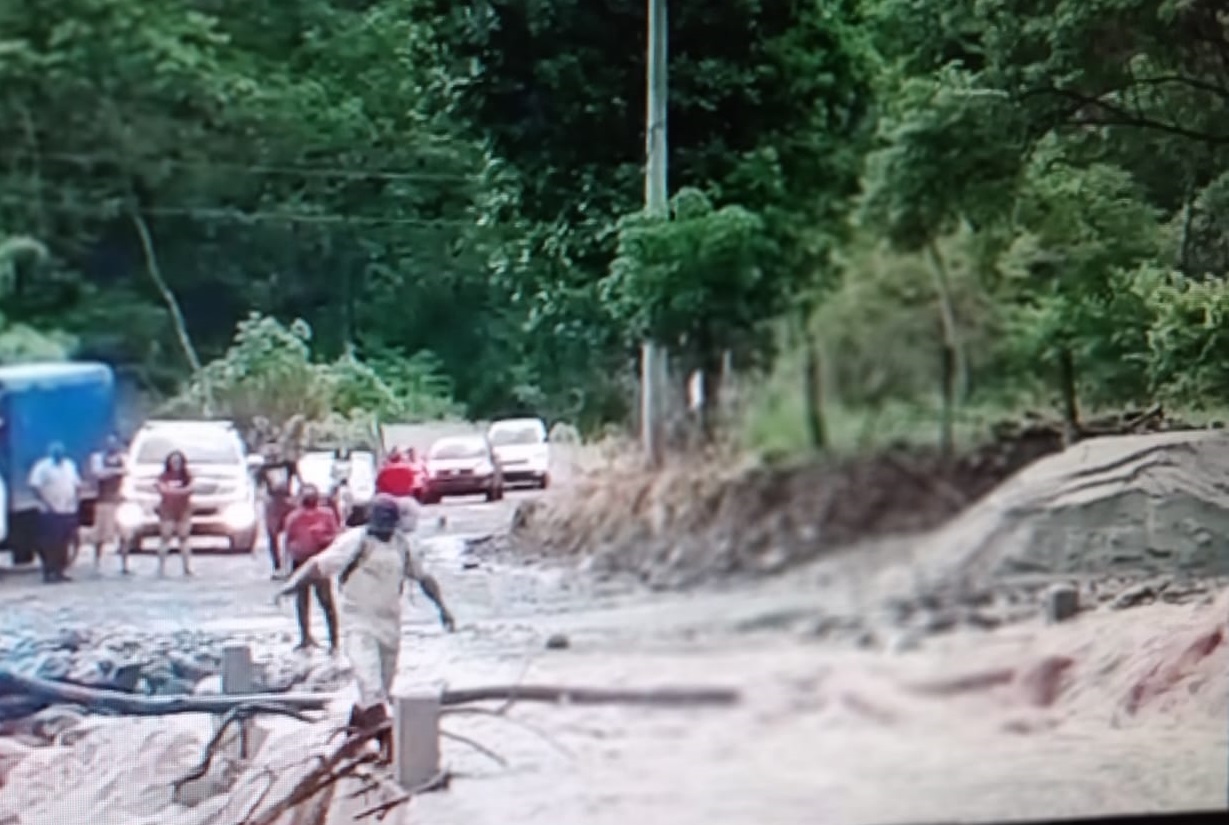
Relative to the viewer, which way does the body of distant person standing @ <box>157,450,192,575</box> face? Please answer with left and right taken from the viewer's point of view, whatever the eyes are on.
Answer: facing the viewer

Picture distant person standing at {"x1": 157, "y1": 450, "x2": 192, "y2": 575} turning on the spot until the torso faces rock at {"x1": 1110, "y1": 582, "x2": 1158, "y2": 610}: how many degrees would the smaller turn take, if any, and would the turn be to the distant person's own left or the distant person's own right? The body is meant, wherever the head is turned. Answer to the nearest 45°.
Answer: approximately 90° to the distant person's own left

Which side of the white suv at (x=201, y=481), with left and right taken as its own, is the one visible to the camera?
front

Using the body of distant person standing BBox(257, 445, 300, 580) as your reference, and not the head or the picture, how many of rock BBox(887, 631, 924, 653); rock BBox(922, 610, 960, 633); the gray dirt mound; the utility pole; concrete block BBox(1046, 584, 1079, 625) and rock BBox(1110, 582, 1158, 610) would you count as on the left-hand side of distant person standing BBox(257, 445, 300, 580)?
6

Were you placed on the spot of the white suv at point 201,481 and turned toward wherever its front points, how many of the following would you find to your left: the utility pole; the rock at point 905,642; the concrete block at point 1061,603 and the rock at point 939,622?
4

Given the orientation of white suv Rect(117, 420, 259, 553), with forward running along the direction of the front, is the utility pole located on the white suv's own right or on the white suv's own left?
on the white suv's own left

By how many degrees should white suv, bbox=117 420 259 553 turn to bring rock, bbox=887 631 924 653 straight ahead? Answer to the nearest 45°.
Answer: approximately 90° to its left

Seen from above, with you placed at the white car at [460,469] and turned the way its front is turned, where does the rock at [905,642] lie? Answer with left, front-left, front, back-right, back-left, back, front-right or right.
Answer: front

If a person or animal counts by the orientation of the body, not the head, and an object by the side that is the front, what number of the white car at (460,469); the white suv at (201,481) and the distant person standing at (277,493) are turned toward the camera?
3

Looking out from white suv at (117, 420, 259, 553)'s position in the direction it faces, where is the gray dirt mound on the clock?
The gray dirt mound is roughly at 9 o'clock from the white suv.

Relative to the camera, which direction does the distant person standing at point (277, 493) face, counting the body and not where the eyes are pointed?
toward the camera
